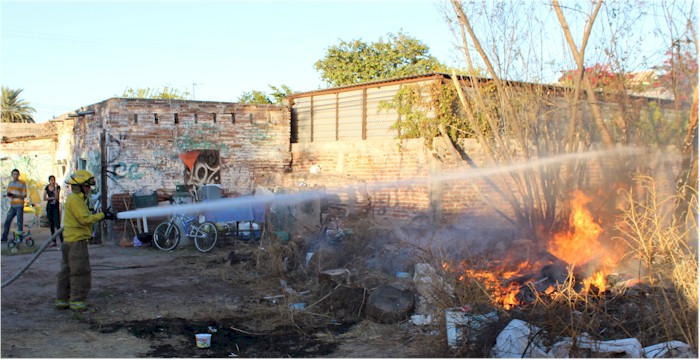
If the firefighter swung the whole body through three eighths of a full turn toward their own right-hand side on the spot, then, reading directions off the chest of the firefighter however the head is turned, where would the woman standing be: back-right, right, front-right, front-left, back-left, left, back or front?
back-right

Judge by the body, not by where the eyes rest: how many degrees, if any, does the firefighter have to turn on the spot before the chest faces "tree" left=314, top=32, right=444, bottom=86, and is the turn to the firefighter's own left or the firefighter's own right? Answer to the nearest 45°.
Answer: approximately 45° to the firefighter's own left

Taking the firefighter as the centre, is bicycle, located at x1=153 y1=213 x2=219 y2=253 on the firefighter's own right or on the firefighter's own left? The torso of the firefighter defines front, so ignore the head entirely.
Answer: on the firefighter's own left

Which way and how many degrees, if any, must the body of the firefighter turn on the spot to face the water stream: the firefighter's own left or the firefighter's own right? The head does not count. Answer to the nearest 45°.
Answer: approximately 45° to the firefighter's own left

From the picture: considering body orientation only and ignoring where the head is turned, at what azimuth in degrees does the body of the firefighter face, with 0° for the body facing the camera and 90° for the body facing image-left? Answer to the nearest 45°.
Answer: approximately 270°

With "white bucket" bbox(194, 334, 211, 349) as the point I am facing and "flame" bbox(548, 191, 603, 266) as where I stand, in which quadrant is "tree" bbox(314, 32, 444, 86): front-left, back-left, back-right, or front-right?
back-right

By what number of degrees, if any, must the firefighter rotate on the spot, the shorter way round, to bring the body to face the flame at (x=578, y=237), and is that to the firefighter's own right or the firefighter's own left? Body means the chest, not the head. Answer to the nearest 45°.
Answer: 0° — they already face it

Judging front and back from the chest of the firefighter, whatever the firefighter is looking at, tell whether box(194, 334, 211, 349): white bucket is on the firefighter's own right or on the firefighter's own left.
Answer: on the firefighter's own right

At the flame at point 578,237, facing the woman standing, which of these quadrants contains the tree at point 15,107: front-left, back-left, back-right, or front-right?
front-right

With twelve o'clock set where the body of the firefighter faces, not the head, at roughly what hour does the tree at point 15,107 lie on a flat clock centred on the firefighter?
The tree is roughly at 9 o'clock from the firefighter.

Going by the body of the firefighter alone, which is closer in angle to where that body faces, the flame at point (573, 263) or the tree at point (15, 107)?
the flame

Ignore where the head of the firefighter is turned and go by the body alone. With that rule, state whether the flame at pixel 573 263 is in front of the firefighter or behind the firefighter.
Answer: in front
